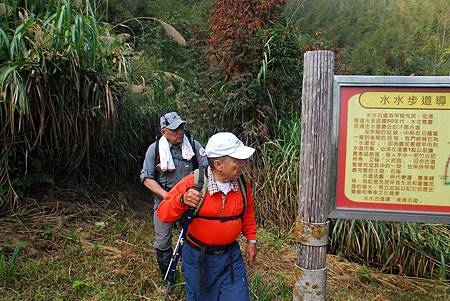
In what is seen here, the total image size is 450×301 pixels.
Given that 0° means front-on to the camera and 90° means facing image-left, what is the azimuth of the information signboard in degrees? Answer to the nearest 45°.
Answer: approximately 0°

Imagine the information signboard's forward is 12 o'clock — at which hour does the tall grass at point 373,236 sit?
The tall grass is roughly at 6 o'clock from the information signboard.

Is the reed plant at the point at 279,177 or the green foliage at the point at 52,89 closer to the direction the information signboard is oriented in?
the green foliage

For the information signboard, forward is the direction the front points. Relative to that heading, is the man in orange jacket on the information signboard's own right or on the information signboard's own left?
on the information signboard's own right

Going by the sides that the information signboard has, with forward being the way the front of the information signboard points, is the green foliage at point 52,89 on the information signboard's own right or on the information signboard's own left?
on the information signboard's own right
